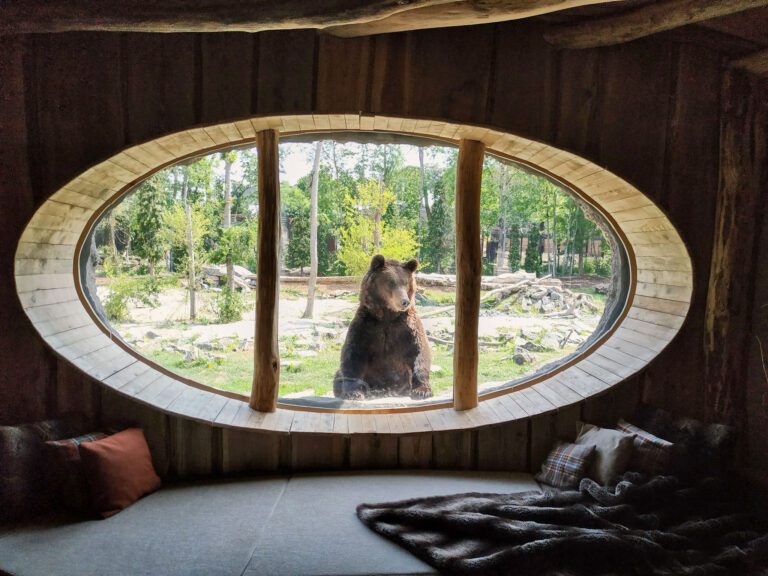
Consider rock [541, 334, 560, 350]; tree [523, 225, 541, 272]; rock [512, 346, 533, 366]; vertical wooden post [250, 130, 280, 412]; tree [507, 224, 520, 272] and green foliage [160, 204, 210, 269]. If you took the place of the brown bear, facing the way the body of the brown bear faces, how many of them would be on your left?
4

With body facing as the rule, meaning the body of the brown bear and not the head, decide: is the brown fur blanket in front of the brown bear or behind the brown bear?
in front

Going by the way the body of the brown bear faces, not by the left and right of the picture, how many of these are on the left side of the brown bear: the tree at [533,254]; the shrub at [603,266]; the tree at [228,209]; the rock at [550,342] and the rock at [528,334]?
4

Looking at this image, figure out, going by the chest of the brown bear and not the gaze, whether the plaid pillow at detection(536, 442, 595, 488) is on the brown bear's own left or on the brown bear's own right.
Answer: on the brown bear's own left

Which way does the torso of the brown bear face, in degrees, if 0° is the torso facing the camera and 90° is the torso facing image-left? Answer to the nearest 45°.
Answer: approximately 0°

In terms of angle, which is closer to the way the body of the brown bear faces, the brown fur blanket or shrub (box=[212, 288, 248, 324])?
the brown fur blanket

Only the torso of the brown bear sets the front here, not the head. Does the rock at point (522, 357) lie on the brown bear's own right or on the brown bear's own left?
on the brown bear's own left

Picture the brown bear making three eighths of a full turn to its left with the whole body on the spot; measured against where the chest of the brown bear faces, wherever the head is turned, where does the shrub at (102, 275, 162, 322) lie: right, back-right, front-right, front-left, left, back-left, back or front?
back-left

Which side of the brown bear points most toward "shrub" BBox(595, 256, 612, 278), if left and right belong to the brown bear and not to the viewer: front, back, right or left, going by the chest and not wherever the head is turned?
back

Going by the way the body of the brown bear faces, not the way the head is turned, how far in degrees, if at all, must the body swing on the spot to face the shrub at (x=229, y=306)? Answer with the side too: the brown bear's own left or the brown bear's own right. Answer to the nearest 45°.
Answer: approximately 90° to the brown bear's own right

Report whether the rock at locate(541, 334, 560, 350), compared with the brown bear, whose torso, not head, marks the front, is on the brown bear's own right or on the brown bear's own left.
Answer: on the brown bear's own left
